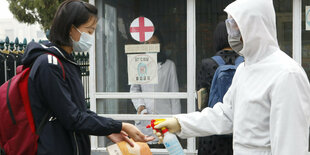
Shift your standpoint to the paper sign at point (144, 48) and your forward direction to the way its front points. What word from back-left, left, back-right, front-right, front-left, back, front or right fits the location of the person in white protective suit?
front

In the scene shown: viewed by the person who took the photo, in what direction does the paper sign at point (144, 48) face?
facing the viewer

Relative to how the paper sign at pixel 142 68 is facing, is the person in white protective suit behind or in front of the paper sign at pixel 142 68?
in front

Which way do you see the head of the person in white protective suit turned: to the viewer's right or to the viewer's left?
to the viewer's left

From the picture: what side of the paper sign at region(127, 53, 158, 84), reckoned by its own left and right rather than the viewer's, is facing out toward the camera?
front

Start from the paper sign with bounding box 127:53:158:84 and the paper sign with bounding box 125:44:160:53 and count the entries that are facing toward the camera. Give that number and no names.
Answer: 2

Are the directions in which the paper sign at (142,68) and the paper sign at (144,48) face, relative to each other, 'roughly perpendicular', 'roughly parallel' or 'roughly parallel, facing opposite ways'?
roughly parallel
